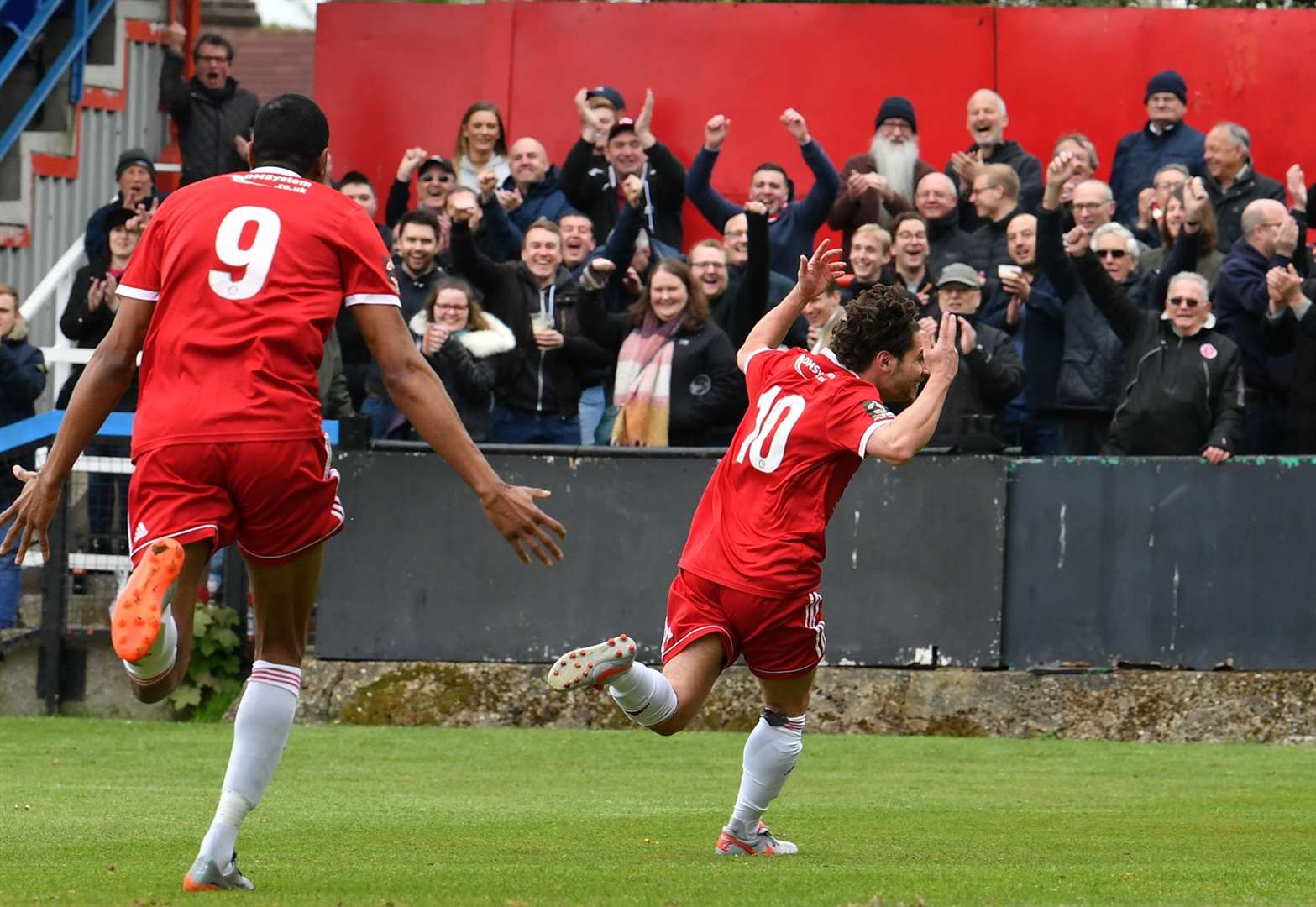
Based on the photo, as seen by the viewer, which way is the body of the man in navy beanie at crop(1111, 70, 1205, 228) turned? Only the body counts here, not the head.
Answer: toward the camera

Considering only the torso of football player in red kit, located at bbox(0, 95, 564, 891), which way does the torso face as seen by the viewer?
away from the camera

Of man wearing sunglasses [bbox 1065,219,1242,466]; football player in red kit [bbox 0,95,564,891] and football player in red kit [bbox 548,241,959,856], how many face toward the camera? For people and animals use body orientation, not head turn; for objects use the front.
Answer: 1

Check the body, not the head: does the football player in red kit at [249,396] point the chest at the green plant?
yes

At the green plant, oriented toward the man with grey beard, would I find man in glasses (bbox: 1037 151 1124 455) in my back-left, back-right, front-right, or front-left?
front-right

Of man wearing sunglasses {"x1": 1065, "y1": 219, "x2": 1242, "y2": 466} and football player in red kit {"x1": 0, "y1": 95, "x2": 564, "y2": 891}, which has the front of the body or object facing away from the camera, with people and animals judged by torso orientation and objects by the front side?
the football player in red kit

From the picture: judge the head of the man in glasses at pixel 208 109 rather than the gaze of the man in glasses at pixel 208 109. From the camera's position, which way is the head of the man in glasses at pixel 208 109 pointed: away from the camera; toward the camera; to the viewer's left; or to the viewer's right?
toward the camera

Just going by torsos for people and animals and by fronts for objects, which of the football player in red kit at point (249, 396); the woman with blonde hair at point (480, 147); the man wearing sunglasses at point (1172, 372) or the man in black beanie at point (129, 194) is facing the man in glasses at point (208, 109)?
the football player in red kit

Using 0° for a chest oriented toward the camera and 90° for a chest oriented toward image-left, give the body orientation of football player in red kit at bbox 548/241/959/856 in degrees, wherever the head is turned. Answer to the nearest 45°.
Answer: approximately 225°

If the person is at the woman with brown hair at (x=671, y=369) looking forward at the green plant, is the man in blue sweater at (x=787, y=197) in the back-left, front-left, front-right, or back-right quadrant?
back-right

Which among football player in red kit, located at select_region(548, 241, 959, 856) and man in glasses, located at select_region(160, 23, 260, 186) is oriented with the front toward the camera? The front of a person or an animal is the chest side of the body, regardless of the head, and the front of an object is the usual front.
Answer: the man in glasses

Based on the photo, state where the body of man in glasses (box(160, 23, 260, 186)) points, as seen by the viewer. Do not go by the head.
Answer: toward the camera

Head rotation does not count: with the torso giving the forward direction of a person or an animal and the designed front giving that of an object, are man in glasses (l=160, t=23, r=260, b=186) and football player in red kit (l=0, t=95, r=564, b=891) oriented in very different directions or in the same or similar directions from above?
very different directions

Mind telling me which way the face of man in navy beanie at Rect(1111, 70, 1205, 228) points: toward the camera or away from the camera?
toward the camera

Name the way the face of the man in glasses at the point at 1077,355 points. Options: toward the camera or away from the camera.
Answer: toward the camera

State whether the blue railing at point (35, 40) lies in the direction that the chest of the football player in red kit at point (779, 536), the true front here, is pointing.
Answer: no

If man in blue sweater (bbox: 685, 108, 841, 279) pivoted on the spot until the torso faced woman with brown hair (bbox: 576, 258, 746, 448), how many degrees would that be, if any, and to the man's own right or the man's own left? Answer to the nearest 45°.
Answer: approximately 45° to the man's own right

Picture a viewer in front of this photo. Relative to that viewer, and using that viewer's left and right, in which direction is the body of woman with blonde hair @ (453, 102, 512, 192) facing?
facing the viewer

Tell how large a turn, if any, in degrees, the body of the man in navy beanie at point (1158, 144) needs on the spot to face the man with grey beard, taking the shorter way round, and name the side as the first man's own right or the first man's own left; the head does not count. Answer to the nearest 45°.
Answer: approximately 90° to the first man's own right

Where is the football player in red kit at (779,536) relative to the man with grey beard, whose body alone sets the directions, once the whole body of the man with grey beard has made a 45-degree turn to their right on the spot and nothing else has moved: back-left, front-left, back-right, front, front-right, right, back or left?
front-left

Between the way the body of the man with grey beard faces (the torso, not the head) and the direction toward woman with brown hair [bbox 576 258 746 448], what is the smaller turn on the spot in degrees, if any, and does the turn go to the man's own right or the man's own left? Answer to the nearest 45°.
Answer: approximately 45° to the man's own right
